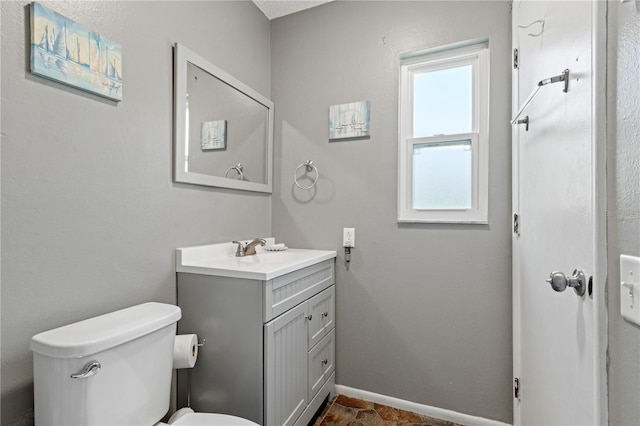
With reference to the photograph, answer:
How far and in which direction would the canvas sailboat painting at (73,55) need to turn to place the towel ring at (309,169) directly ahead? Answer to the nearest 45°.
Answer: approximately 45° to its left

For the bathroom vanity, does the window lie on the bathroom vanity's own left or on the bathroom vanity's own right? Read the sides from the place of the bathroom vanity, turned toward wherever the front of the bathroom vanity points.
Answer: on the bathroom vanity's own left

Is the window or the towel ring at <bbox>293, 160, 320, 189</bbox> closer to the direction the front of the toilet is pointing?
the window

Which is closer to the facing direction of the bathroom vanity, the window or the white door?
the white door

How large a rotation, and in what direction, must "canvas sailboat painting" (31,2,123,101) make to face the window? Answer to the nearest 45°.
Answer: approximately 45° to its left

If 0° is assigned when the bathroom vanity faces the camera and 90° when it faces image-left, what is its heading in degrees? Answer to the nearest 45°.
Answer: approximately 315°

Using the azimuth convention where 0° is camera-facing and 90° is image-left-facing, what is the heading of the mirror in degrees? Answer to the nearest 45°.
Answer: approximately 315°

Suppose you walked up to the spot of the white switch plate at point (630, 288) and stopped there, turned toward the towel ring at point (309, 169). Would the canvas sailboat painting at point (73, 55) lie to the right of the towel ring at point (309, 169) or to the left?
left

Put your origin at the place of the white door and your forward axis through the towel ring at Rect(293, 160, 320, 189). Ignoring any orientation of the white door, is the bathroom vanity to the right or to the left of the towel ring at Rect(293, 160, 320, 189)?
left

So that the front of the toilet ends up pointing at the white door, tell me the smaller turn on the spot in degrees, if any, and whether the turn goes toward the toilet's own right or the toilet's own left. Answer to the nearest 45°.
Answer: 0° — it already faces it

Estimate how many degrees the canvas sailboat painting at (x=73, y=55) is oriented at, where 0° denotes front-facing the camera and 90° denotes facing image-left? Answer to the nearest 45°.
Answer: approximately 315°

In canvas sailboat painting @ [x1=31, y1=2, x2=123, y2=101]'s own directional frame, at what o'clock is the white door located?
The white door is roughly at 12 o'clock from the canvas sailboat painting.

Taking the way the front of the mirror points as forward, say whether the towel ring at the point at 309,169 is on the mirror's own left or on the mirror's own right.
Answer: on the mirror's own left
